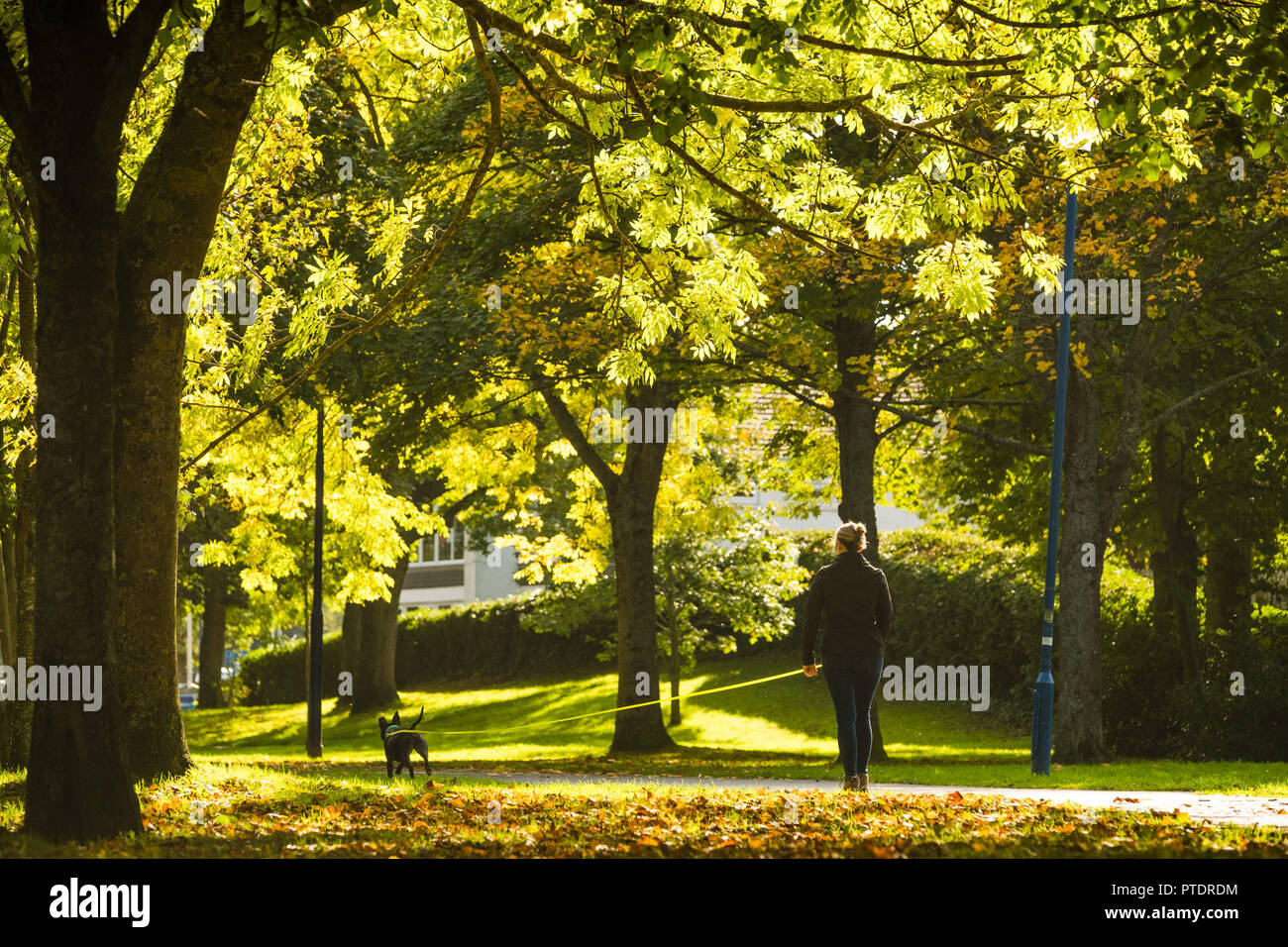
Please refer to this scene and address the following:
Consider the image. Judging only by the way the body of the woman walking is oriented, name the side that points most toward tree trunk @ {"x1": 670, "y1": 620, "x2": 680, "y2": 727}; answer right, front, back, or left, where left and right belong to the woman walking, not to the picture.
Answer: front

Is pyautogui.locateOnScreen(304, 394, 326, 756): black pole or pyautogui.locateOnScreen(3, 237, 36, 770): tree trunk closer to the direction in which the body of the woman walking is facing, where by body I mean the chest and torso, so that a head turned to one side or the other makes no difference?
the black pole

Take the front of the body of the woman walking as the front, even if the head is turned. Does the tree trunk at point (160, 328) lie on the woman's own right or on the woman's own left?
on the woman's own left

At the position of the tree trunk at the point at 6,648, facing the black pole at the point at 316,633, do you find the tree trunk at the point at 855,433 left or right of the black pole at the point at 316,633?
right

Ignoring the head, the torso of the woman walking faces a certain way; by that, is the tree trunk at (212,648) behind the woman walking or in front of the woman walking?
in front

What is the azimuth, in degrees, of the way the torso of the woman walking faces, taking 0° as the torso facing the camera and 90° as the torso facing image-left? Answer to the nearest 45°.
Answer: approximately 180°

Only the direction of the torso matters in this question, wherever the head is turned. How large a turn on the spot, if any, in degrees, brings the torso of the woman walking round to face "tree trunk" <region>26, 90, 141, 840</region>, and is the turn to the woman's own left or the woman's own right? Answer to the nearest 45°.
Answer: approximately 135° to the woman's own left

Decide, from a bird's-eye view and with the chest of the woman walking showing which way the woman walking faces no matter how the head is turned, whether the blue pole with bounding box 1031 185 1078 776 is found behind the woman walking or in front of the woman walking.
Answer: in front

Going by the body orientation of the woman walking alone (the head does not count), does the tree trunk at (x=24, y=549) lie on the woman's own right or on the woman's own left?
on the woman's own left
